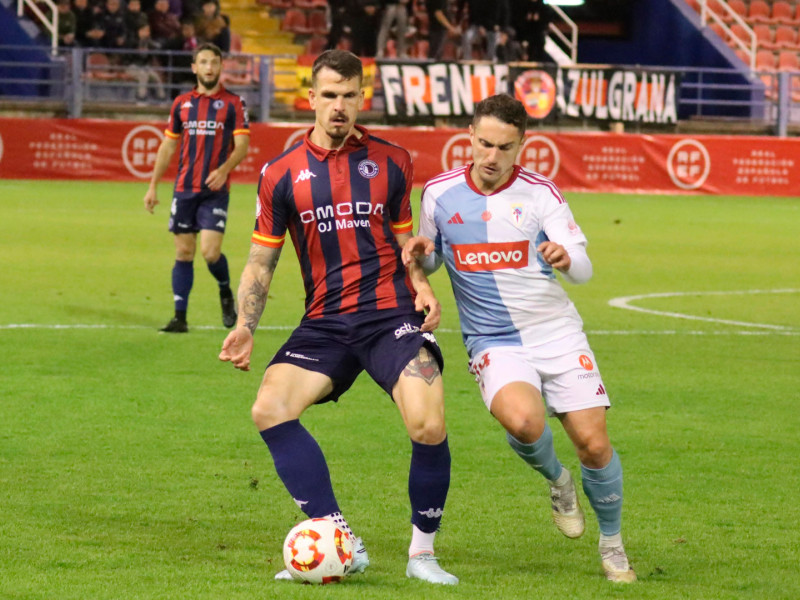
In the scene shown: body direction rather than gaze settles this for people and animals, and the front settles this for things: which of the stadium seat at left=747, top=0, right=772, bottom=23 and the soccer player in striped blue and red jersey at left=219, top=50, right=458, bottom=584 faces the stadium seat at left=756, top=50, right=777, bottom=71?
the stadium seat at left=747, top=0, right=772, bottom=23

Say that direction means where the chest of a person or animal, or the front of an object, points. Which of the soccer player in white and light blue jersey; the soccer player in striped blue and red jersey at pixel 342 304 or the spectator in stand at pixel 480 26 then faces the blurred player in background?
the spectator in stand

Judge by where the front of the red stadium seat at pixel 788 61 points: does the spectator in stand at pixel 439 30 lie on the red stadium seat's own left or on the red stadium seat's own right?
on the red stadium seat's own right

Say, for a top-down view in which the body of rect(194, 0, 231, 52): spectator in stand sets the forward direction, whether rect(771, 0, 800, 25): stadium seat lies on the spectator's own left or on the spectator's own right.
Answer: on the spectator's own left

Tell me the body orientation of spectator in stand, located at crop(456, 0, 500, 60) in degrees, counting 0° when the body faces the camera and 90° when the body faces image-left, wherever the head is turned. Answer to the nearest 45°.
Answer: approximately 0°

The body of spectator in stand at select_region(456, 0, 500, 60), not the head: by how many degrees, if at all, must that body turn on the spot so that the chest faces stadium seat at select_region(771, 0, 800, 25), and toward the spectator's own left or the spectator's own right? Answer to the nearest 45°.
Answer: approximately 135° to the spectator's own left

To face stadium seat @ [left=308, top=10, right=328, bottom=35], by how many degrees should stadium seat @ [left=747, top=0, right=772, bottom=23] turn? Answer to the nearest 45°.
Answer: approximately 45° to its right

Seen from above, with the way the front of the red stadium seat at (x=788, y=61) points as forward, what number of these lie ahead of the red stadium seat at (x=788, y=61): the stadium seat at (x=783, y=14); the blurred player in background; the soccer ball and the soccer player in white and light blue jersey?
3

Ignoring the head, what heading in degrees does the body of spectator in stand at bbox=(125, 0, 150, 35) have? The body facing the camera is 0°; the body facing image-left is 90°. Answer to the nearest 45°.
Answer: approximately 0°
